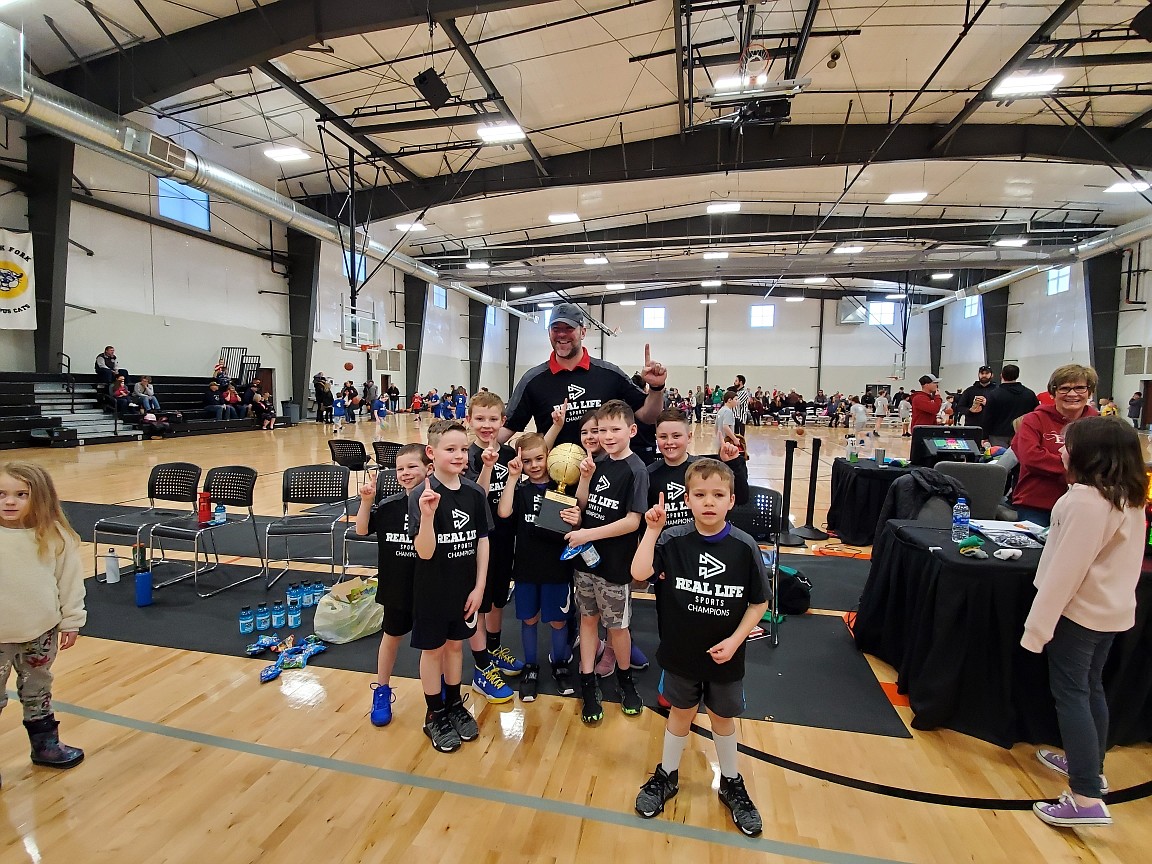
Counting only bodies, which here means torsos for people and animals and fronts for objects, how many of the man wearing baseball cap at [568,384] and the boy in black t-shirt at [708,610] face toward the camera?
2

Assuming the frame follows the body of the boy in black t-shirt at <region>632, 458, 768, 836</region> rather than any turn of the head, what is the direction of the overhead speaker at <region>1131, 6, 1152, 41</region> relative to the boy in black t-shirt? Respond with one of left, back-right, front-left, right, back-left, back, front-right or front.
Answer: back-left

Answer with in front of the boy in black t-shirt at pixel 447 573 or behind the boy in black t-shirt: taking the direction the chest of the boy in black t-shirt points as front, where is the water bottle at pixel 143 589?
behind

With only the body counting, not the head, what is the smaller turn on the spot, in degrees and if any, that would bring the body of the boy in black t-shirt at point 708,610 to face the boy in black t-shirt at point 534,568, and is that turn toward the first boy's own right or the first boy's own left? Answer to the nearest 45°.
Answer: approximately 135° to the first boy's own right

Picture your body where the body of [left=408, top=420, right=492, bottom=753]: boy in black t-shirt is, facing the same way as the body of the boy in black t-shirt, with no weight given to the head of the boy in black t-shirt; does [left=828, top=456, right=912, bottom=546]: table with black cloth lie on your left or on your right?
on your left

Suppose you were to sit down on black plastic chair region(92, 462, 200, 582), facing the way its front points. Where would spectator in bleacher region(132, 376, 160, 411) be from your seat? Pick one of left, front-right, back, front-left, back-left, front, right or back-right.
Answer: back-right

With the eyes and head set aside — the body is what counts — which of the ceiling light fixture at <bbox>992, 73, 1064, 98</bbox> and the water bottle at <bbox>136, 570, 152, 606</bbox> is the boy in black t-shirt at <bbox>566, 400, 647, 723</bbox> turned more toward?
the water bottle
